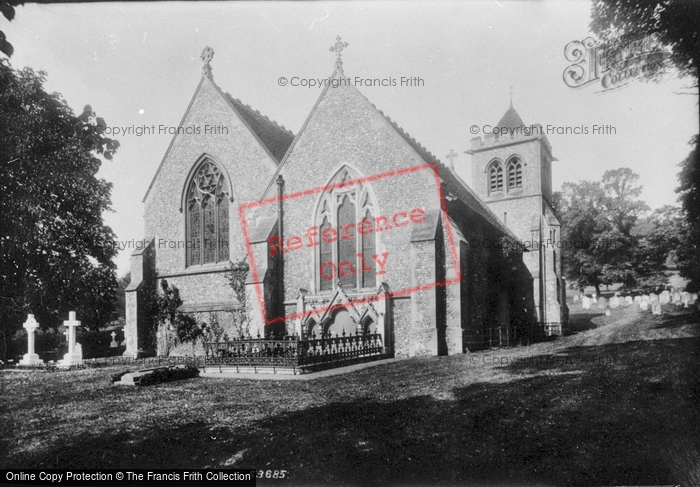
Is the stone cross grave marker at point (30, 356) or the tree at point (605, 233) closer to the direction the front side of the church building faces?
the stone cross grave marker

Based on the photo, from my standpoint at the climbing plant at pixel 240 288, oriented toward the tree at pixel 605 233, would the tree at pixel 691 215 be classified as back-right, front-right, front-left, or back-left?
front-right

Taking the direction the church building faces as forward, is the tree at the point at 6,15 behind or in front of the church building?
in front

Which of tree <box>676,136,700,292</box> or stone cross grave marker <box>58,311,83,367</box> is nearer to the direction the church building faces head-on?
the stone cross grave marker

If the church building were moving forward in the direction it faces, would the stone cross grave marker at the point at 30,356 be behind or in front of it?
in front

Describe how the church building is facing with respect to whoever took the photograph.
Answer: facing the viewer and to the left of the viewer

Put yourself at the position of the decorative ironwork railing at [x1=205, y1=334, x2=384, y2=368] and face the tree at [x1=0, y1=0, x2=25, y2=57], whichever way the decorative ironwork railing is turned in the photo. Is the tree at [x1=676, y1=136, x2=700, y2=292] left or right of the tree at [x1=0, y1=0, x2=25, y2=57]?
left

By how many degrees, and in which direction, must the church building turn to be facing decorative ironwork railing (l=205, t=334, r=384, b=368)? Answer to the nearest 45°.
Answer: approximately 45° to its left

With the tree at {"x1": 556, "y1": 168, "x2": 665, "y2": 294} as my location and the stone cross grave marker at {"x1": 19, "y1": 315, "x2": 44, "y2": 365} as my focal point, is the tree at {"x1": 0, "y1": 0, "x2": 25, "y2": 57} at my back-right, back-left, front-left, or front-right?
front-left

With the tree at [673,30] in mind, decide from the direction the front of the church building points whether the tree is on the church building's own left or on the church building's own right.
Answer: on the church building's own left

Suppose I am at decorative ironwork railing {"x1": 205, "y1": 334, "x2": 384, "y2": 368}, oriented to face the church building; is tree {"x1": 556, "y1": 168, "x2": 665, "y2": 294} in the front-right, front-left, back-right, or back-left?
front-right

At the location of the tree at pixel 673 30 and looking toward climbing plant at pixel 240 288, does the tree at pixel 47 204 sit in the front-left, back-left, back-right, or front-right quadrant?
front-left
